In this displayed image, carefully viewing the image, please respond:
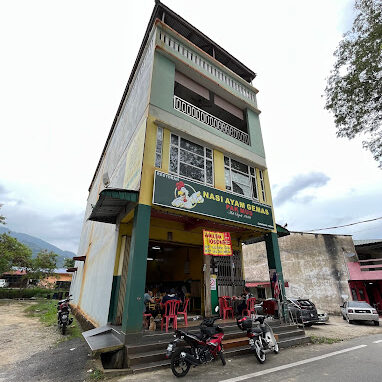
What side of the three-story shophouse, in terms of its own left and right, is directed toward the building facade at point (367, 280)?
left

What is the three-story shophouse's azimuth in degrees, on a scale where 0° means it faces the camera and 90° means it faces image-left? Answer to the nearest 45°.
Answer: approximately 315°

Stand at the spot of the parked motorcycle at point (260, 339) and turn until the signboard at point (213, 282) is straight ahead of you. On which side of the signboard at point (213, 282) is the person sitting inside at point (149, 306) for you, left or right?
left

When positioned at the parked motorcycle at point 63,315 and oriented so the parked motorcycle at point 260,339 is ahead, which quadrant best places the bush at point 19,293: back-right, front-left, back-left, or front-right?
back-left

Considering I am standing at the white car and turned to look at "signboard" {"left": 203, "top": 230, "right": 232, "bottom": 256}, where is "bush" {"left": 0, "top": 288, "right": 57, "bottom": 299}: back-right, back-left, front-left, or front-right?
front-right

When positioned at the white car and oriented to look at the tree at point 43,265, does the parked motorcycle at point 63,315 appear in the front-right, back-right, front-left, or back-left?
front-left

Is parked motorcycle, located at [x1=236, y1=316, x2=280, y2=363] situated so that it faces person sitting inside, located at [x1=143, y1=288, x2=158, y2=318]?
no
